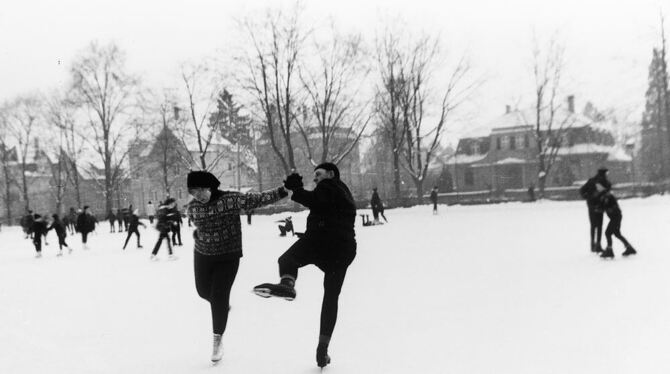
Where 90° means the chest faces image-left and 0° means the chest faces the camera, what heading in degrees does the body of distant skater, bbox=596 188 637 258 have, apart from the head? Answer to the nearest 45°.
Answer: approximately 90°

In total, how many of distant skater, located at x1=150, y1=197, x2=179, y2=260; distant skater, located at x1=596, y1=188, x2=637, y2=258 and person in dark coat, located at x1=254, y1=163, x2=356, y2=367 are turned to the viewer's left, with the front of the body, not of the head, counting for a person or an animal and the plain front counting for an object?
2

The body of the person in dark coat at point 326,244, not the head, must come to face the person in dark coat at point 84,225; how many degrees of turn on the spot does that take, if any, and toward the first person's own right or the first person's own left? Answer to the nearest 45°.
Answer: approximately 45° to the first person's own right

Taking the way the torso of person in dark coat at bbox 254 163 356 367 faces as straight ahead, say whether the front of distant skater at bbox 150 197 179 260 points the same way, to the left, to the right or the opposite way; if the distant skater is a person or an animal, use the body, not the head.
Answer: the opposite way

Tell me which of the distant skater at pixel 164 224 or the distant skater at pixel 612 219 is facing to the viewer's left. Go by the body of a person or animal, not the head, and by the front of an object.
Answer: the distant skater at pixel 612 219

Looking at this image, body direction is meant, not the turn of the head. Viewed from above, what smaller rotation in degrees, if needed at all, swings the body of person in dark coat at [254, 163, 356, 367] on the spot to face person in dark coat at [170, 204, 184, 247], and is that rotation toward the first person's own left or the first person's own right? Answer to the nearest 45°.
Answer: approximately 90° to the first person's own right

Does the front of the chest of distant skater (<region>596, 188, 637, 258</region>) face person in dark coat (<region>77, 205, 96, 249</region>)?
yes

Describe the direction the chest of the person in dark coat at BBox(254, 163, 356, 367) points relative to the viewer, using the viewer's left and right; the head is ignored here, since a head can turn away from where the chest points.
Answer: facing to the left of the viewer

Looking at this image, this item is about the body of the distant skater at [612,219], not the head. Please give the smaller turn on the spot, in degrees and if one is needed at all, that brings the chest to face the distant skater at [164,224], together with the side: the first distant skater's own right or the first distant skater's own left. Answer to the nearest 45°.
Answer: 0° — they already face them

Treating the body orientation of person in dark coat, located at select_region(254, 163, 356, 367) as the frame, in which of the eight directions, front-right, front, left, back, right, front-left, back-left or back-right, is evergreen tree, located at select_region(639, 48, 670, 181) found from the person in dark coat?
back-right
